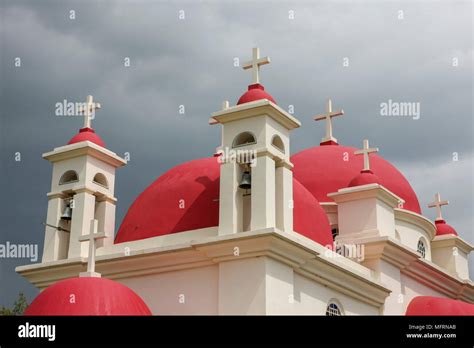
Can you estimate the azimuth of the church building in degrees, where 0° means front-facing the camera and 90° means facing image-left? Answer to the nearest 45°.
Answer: approximately 45°
